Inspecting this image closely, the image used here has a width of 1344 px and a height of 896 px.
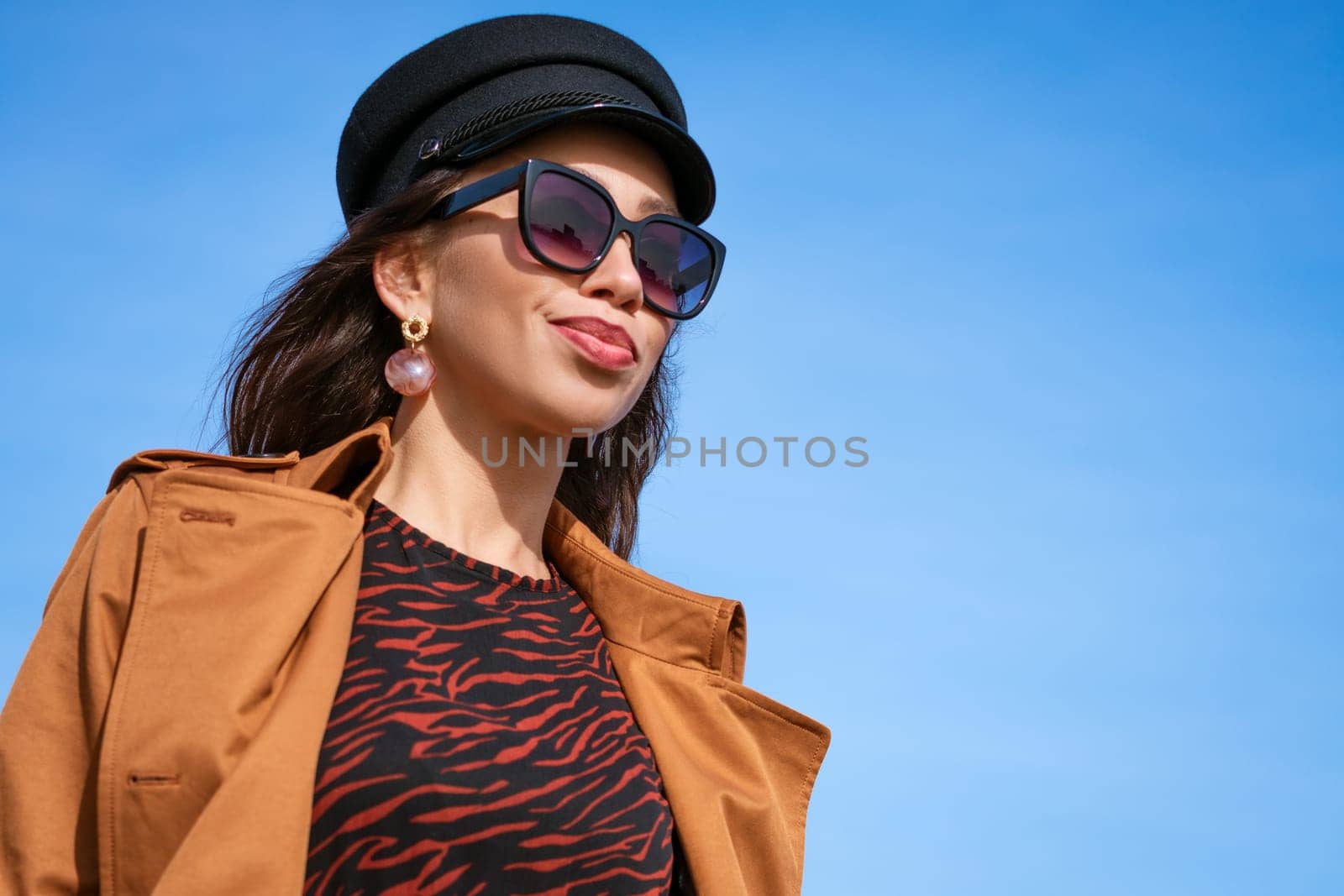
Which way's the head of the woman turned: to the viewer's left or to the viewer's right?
to the viewer's right

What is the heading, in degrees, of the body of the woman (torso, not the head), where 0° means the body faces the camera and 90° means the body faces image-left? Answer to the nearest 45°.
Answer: approximately 315°
